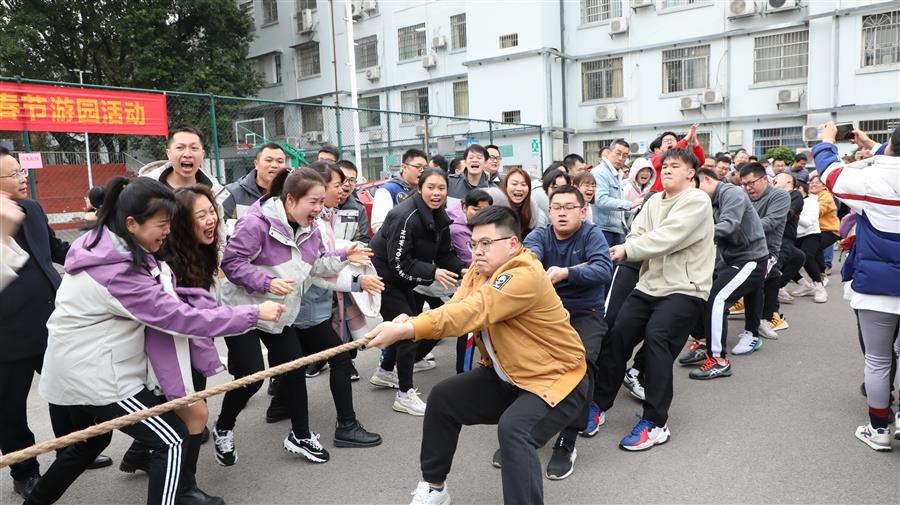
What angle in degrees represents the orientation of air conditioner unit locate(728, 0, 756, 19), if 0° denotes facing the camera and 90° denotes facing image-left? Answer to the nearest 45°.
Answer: approximately 45°

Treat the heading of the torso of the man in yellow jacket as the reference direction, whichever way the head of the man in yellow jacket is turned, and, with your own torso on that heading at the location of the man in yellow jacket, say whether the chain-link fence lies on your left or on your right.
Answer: on your right

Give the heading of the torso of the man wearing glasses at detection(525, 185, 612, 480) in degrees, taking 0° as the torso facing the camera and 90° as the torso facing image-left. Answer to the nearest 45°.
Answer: approximately 45°

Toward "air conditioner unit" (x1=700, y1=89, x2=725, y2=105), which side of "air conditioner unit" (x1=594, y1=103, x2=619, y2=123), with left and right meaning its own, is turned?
left
